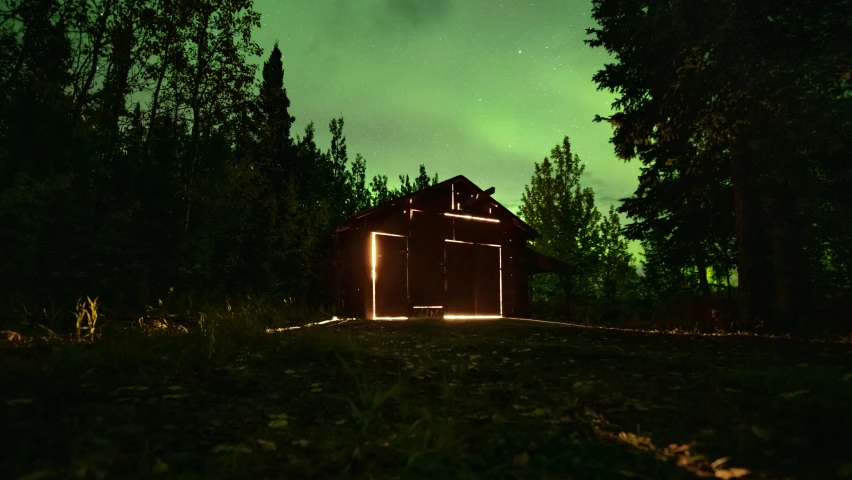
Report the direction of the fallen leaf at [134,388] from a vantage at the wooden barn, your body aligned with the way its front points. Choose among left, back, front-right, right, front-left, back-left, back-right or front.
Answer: front

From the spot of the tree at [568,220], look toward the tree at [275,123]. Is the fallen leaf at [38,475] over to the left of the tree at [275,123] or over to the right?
left

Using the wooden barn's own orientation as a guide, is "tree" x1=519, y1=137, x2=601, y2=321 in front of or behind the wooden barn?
behind

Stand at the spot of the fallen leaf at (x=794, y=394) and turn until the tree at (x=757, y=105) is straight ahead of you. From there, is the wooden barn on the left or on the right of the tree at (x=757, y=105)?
left

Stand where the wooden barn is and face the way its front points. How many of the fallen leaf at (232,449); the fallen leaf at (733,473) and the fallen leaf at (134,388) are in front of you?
3

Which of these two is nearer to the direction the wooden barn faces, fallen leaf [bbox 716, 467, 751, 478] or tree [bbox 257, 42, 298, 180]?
the fallen leaf

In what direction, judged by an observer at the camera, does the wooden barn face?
facing the viewer

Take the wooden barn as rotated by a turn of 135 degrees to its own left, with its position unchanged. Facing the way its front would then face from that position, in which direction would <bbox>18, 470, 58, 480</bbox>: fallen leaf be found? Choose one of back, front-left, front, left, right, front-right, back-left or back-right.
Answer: back-right

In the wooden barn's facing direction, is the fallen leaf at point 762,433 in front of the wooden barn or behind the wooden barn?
in front

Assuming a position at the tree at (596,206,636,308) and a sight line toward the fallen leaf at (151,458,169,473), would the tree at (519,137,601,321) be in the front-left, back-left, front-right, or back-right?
front-right

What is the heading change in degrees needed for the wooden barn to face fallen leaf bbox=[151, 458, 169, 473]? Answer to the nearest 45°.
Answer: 0° — it already faces it

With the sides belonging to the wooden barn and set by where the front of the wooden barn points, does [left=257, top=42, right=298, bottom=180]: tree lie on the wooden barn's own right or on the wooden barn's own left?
on the wooden barn's own right

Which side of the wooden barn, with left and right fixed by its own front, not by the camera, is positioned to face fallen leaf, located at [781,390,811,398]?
front

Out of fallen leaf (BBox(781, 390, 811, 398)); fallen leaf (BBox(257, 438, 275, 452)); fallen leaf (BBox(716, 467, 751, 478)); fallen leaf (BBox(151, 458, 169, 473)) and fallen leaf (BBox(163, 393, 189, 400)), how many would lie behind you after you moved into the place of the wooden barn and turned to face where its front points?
0

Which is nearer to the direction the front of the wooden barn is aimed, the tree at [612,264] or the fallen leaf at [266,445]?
the fallen leaf

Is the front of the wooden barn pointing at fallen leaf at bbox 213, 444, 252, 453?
yes

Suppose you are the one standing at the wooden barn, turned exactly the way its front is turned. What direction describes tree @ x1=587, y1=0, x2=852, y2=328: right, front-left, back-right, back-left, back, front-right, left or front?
front-left

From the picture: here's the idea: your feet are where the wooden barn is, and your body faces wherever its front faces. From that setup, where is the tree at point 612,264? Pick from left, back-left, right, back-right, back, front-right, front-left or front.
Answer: back-left

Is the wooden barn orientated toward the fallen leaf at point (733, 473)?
yes

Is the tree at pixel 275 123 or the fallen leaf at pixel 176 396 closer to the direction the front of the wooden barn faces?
the fallen leaf
